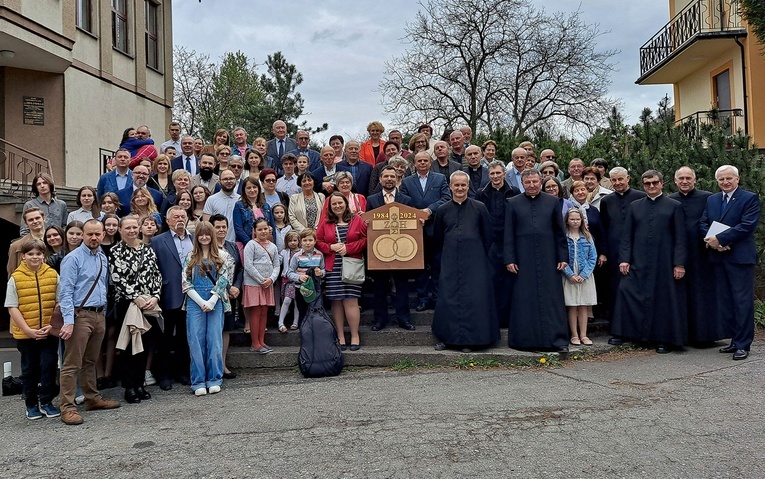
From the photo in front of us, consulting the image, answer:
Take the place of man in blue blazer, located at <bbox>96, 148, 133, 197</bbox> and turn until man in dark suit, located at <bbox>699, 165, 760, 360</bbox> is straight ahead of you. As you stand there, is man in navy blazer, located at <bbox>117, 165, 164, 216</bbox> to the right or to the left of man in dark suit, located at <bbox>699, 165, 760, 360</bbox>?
right

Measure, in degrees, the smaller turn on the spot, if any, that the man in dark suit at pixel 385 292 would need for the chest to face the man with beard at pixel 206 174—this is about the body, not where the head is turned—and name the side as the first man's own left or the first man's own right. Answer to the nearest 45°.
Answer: approximately 90° to the first man's own right

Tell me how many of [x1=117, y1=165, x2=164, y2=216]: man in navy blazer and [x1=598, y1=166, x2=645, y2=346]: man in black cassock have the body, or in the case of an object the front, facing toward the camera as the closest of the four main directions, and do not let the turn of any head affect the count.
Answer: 2

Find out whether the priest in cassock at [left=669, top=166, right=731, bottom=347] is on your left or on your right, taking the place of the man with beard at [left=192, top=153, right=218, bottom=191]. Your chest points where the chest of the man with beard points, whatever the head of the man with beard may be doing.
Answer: on your left

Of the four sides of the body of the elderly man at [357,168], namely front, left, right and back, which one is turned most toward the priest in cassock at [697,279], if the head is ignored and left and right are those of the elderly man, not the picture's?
left

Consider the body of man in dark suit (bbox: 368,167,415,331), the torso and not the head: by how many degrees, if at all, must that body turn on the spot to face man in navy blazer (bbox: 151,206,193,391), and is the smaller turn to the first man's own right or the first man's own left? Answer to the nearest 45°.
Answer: approximately 45° to the first man's own right

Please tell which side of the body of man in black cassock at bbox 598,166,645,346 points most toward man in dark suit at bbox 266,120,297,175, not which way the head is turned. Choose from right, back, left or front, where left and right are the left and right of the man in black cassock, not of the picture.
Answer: right

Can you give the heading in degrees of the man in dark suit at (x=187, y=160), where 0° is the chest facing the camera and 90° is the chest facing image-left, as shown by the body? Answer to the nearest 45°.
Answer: approximately 0°

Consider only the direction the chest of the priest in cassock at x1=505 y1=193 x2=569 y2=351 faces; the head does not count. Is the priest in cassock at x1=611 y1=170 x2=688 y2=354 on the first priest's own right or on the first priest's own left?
on the first priest's own left

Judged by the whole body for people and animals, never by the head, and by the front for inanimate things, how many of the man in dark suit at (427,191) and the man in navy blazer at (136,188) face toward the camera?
2

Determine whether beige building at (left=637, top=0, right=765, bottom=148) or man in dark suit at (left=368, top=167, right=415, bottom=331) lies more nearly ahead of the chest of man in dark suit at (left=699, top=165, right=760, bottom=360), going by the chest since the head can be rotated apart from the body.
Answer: the man in dark suit
